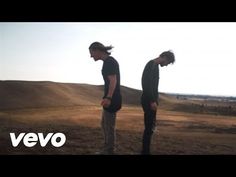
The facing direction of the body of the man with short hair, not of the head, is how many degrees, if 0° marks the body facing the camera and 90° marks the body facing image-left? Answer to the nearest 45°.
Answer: approximately 270°
